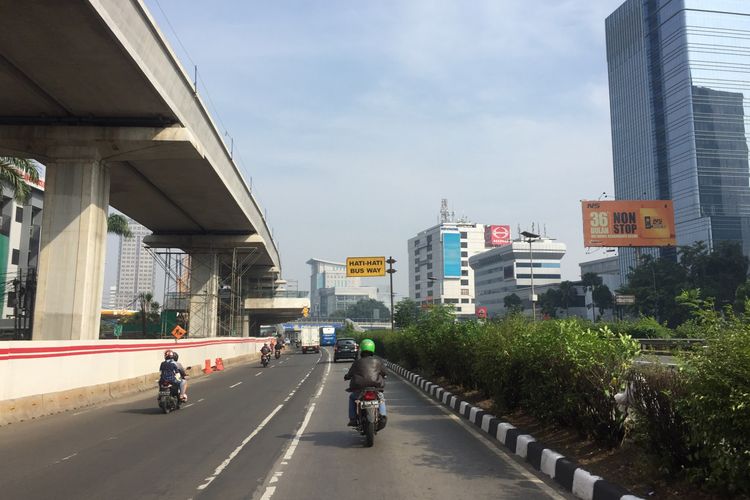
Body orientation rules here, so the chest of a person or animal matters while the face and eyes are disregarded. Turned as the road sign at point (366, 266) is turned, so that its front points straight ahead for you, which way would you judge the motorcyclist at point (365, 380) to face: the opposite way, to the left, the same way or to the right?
the opposite way

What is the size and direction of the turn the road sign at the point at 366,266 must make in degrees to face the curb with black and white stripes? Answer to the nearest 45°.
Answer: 0° — it already faces it

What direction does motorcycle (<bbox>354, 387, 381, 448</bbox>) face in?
away from the camera

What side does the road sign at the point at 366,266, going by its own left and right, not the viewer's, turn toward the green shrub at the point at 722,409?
front

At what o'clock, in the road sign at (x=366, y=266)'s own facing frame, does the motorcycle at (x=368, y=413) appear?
The motorcycle is roughly at 12 o'clock from the road sign.

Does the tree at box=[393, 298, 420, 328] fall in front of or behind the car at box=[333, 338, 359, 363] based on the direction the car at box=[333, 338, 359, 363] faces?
in front

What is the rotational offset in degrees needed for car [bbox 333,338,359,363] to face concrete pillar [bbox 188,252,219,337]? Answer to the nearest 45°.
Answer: approximately 45° to its left

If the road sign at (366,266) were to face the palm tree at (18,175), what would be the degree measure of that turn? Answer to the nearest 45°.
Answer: approximately 45° to its right

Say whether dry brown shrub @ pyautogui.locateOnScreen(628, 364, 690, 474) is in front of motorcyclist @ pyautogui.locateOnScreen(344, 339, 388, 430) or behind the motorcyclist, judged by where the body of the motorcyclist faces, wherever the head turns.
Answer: behind

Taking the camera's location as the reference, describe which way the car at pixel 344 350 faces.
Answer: facing away from the viewer

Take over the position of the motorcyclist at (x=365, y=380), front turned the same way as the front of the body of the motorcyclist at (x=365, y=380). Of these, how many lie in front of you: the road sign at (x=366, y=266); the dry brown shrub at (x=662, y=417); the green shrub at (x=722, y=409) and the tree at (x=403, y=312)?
2

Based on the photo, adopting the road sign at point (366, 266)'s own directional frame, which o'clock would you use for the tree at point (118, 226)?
The tree is roughly at 3 o'clock from the road sign.

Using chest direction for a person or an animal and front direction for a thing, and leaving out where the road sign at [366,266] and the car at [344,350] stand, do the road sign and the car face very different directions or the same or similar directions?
very different directions

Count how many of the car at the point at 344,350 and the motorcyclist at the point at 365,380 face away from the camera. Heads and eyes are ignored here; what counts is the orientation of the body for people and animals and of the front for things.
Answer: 2

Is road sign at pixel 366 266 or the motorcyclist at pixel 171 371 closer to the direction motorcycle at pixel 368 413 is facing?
the road sign

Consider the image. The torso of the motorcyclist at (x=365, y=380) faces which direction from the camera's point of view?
away from the camera
